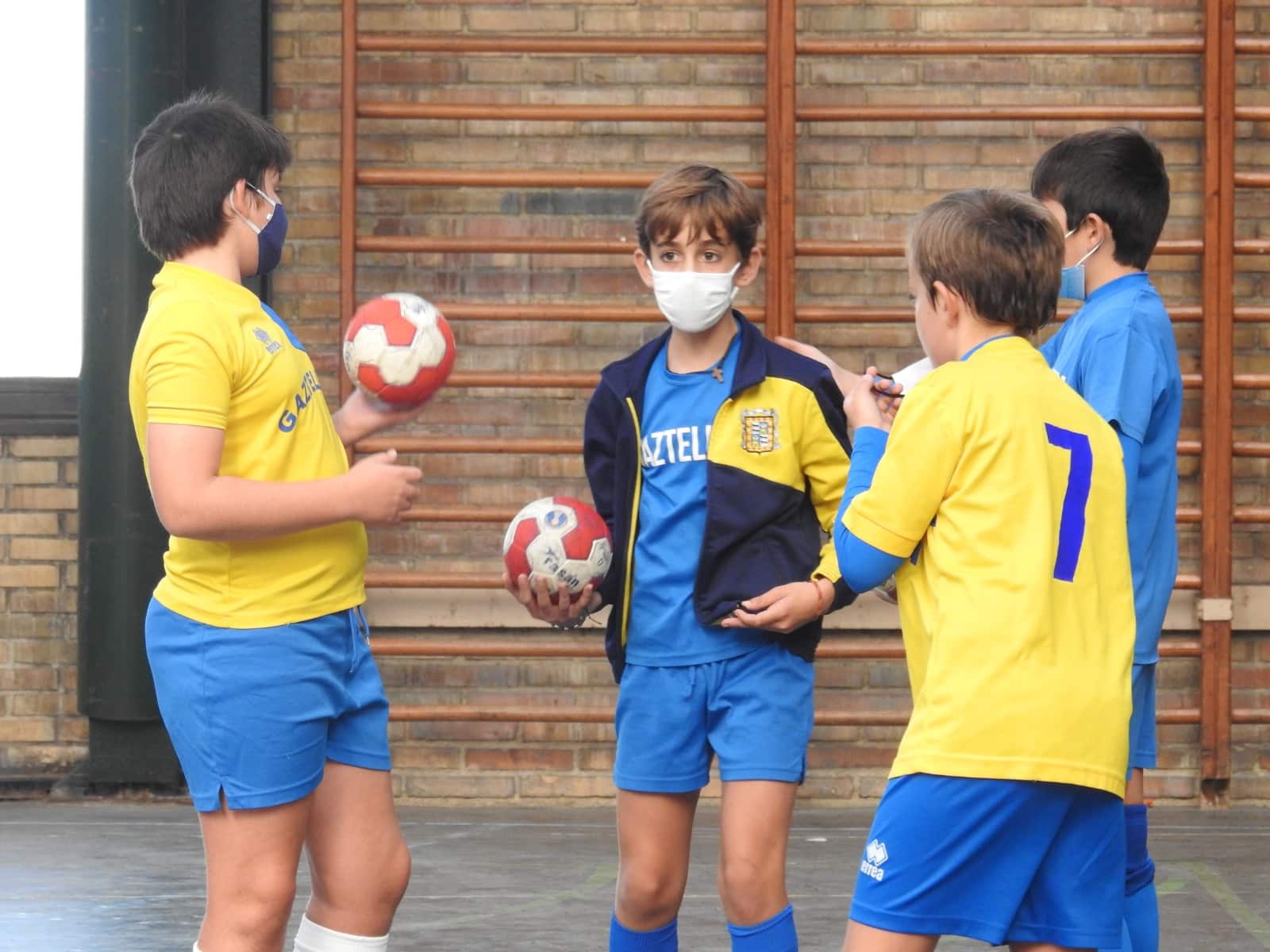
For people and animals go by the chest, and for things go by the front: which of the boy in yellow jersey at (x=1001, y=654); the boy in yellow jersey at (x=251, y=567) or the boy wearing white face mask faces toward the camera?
the boy wearing white face mask

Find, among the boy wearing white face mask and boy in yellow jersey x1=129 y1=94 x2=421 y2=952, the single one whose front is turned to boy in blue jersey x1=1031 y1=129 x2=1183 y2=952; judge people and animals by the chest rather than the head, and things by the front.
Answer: the boy in yellow jersey

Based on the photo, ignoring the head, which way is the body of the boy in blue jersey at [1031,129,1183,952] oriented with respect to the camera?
to the viewer's left

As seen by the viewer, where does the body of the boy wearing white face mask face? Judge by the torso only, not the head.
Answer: toward the camera

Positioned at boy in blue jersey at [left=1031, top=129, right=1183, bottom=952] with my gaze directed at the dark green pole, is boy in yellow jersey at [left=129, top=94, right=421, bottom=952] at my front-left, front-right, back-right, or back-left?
front-left

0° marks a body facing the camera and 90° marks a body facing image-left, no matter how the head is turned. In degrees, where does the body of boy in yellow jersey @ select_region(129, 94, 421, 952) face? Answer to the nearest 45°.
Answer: approximately 270°

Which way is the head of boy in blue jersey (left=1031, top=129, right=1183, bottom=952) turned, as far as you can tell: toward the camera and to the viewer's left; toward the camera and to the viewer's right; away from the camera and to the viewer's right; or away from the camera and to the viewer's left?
away from the camera and to the viewer's left

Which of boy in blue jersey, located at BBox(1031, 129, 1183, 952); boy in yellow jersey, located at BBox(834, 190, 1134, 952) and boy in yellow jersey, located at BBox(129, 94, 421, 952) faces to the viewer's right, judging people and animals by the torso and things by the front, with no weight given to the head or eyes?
boy in yellow jersey, located at BBox(129, 94, 421, 952)

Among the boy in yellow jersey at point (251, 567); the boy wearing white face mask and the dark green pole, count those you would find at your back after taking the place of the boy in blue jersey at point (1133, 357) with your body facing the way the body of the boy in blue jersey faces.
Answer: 0

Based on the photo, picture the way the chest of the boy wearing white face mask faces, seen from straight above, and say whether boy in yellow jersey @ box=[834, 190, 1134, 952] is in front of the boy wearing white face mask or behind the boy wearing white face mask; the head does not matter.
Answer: in front

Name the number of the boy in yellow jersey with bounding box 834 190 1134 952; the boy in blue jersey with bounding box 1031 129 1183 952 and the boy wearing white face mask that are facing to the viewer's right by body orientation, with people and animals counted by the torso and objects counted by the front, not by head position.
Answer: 0

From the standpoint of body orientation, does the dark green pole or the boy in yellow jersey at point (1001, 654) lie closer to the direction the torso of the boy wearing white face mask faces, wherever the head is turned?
the boy in yellow jersey

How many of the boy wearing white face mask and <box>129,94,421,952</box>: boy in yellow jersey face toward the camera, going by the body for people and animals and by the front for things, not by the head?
1

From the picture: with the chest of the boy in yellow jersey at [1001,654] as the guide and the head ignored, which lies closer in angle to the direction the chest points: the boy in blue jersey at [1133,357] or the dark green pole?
the dark green pole

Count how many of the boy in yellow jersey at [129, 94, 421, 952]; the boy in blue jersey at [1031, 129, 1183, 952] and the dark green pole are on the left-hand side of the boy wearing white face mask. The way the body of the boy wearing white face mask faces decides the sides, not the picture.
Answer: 1

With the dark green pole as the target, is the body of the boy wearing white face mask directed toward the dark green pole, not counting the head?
no

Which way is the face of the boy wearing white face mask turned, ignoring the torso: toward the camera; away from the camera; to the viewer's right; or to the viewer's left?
toward the camera

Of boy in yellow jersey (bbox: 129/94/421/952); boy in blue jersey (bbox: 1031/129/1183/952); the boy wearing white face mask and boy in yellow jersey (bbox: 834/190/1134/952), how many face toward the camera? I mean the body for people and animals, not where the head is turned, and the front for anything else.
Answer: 1

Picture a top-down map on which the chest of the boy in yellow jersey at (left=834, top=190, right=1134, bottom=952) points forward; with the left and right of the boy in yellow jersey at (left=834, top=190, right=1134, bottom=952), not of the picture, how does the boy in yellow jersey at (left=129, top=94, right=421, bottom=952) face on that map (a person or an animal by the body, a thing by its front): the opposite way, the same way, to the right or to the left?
to the right

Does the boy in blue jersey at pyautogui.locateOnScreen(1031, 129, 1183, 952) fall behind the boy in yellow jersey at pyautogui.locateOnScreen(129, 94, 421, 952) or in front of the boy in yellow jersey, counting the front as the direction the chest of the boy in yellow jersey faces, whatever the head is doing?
in front

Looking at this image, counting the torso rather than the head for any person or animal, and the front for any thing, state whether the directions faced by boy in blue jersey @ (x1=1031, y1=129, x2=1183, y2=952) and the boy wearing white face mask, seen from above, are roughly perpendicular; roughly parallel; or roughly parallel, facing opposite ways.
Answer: roughly perpendicular

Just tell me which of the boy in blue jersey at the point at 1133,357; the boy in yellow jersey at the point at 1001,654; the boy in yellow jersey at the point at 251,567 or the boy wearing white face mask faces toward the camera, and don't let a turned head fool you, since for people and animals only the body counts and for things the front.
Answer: the boy wearing white face mask
